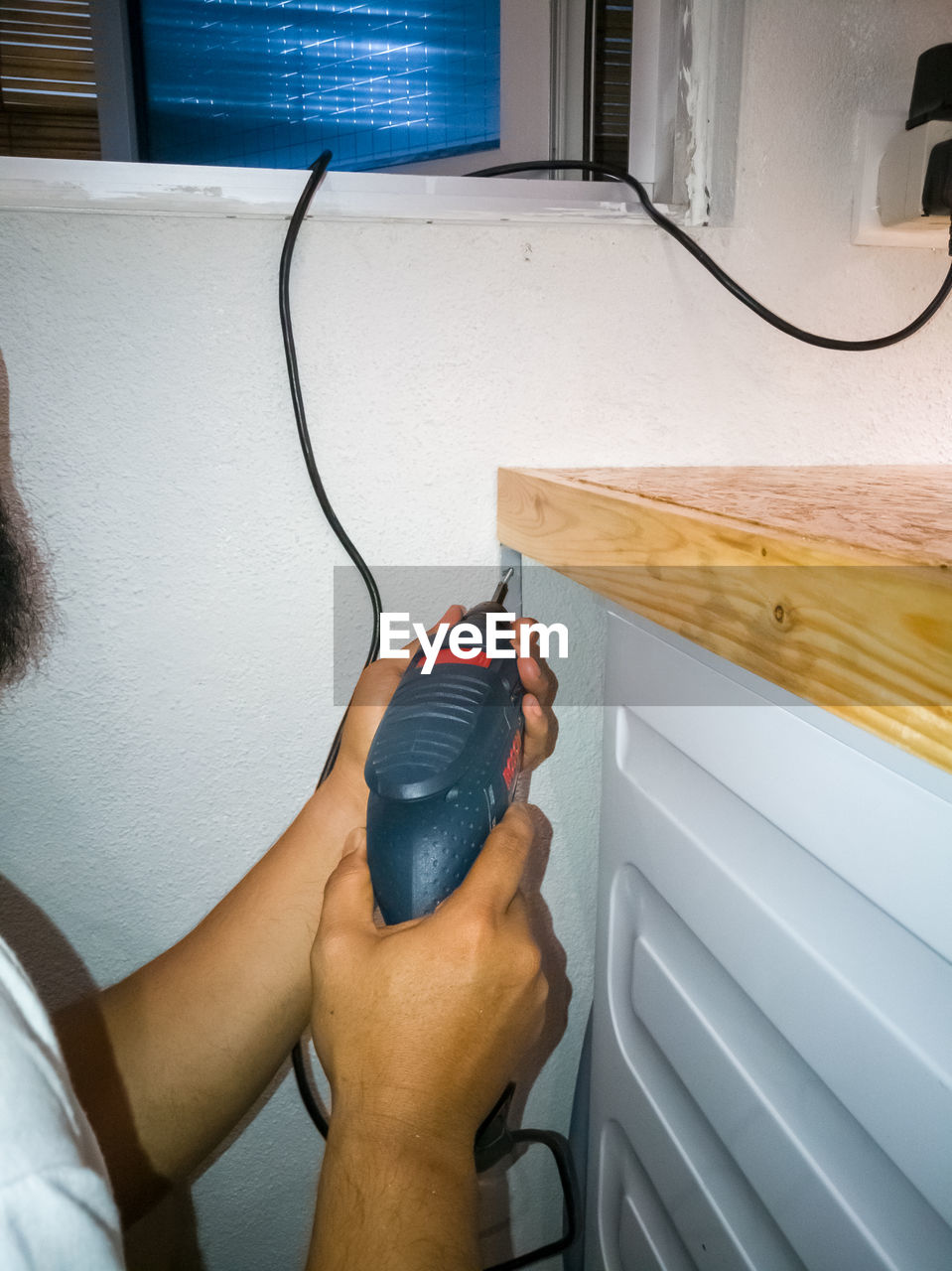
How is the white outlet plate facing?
toward the camera
